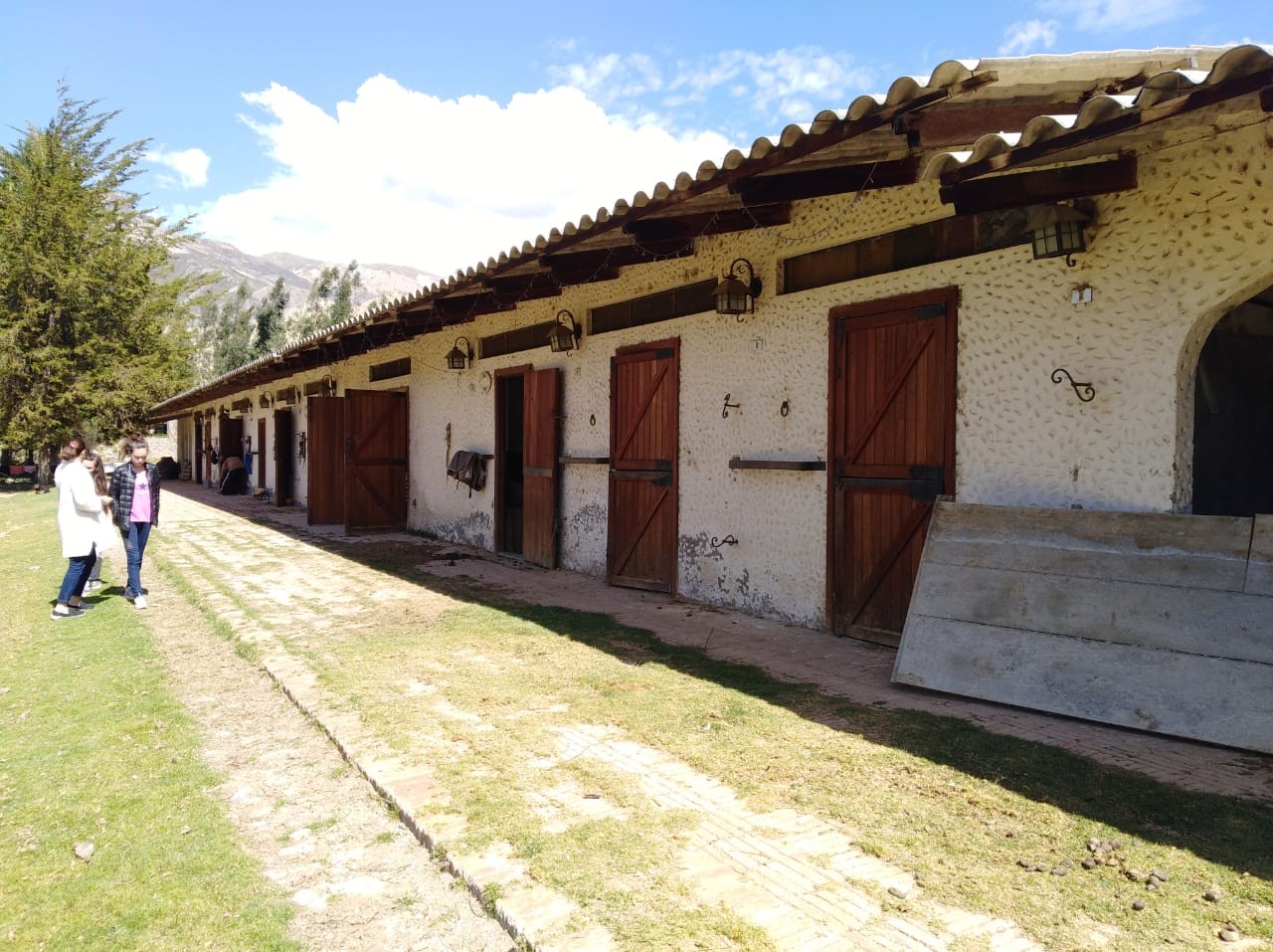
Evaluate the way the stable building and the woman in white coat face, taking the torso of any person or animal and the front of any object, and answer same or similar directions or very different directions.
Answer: very different directions

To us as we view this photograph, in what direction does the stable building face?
facing the viewer and to the left of the viewer

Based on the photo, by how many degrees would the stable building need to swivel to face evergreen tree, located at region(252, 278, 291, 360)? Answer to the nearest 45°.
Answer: approximately 90° to its right
